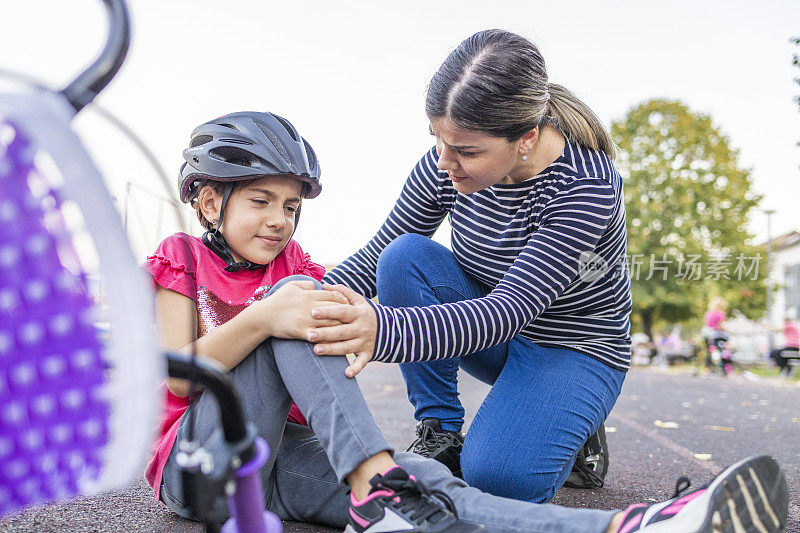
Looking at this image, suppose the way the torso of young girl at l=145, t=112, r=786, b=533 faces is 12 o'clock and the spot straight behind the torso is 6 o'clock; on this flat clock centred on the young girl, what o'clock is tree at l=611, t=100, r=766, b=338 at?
The tree is roughly at 8 o'clock from the young girl.

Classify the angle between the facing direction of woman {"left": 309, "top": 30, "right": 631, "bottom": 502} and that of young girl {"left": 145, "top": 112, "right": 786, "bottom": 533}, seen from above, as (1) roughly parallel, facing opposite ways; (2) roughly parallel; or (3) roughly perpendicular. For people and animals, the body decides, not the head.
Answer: roughly perpendicular

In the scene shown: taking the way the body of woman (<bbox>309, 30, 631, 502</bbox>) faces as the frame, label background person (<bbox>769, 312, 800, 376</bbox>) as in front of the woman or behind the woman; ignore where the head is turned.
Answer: behind

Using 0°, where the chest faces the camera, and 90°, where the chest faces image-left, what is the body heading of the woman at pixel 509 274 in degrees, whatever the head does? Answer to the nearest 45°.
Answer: approximately 45°

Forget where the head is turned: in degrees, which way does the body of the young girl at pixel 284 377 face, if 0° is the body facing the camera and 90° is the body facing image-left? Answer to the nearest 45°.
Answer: approximately 315°
